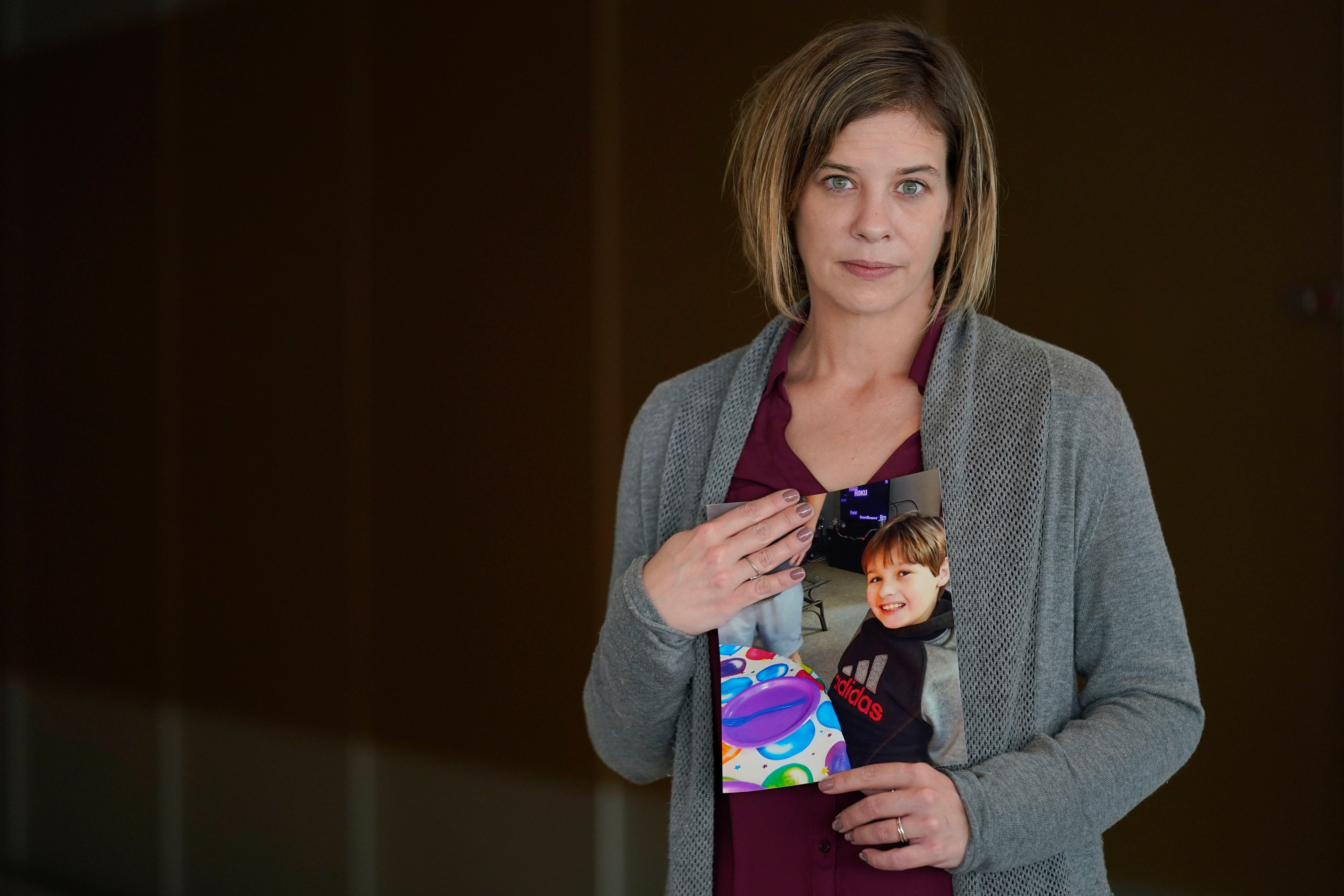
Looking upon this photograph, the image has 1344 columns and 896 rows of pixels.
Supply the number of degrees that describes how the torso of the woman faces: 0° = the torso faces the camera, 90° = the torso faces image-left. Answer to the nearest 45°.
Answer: approximately 0°
